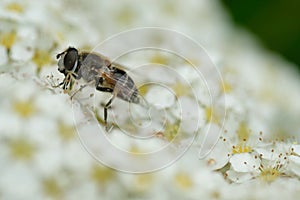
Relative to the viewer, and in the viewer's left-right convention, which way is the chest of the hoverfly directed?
facing to the left of the viewer
